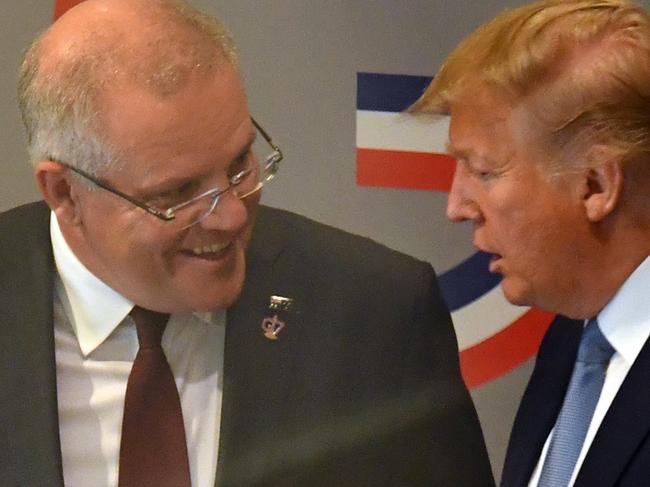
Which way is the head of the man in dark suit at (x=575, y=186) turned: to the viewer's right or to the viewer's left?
to the viewer's left

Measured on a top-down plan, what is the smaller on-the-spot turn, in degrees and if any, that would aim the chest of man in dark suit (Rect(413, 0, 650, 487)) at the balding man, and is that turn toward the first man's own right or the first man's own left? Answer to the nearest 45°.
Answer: approximately 45° to the first man's own right

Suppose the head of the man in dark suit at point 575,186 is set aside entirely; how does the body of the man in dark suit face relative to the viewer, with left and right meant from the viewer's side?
facing the viewer and to the left of the viewer
